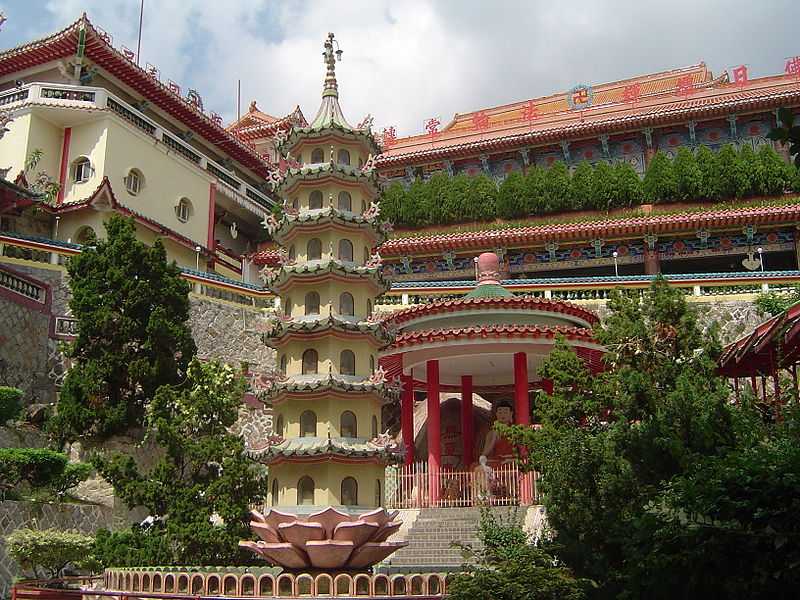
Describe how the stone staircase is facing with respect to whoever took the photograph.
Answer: facing the viewer

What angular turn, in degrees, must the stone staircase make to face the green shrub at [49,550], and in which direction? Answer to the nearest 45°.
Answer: approximately 45° to its right

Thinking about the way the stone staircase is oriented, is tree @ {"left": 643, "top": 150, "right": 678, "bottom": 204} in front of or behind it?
behind

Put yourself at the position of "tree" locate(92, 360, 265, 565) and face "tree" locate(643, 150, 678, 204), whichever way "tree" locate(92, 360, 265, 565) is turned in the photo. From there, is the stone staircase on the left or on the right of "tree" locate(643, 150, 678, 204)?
right

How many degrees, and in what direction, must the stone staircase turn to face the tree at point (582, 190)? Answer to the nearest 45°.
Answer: approximately 180°

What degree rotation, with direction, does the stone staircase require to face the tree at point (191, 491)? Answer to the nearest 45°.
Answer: approximately 90° to its right

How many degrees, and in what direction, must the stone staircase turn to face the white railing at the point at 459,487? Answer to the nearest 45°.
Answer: approximately 180°

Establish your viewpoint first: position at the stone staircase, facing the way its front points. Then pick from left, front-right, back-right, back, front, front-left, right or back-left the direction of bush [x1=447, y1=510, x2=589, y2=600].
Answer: front

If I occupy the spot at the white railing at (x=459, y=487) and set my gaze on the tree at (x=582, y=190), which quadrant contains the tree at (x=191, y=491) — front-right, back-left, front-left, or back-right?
back-left

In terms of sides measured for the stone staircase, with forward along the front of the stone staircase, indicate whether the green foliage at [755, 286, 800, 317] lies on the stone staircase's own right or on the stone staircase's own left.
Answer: on the stone staircase's own left

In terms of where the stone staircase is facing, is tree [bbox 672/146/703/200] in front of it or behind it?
behind

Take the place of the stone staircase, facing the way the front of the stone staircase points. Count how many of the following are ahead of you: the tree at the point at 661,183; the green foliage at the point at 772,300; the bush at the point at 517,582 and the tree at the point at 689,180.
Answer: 1

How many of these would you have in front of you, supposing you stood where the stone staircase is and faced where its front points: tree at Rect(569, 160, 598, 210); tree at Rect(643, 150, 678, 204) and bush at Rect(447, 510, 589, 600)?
1

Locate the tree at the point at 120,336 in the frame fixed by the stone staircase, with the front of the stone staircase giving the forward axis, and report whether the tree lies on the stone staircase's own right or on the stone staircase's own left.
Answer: on the stone staircase's own right
